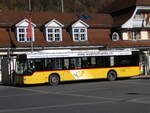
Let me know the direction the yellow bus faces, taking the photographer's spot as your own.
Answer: facing the viewer and to the left of the viewer
